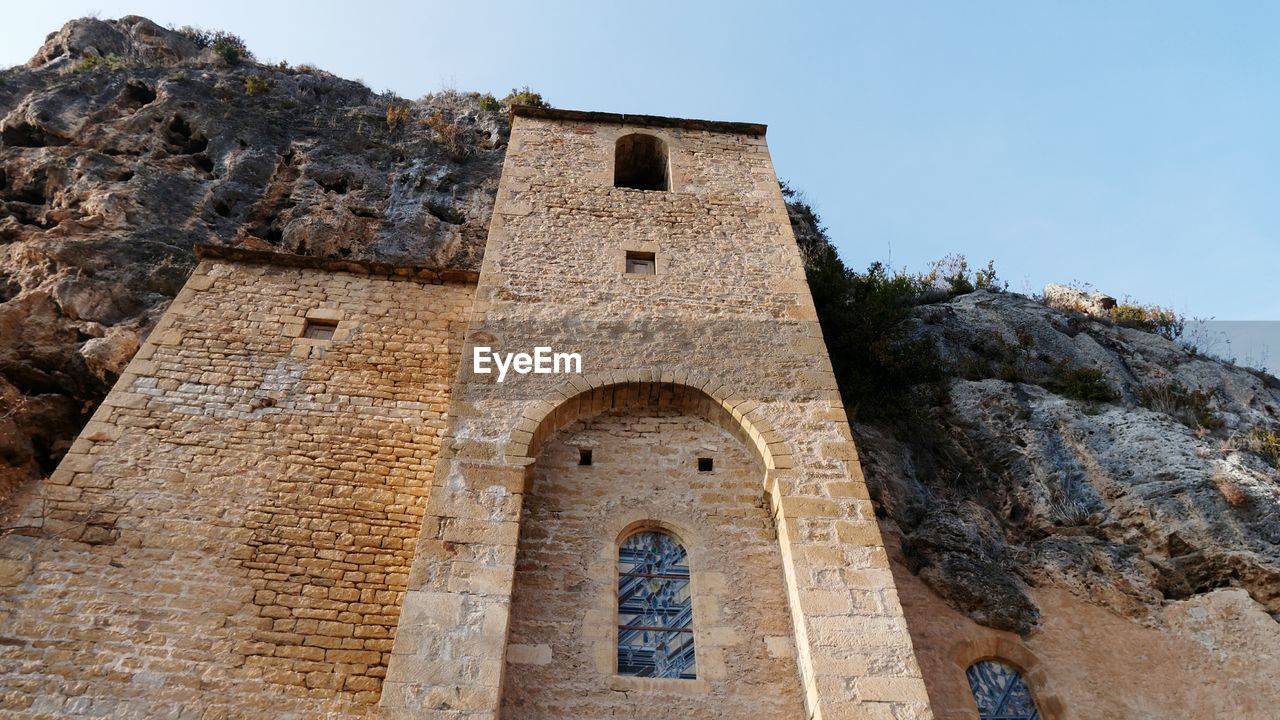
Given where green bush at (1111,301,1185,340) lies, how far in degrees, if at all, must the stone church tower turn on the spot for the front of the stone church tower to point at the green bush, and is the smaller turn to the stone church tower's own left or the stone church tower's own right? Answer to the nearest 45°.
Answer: approximately 90° to the stone church tower's own left

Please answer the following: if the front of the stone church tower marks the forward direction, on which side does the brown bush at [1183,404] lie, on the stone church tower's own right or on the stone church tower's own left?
on the stone church tower's own left

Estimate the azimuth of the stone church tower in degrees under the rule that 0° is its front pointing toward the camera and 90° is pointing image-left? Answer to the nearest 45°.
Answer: approximately 0°

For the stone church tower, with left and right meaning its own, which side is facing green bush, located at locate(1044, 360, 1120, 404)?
left

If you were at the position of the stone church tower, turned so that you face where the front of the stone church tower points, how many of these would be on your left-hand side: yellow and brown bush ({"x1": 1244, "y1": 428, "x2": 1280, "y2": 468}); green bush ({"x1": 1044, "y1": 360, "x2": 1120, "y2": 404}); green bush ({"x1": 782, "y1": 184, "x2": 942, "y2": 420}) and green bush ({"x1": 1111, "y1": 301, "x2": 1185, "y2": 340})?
4

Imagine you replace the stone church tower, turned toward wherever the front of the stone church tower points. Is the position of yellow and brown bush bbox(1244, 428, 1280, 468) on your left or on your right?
on your left

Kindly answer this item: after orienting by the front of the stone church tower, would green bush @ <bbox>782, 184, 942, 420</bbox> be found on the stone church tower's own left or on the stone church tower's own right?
on the stone church tower's own left
